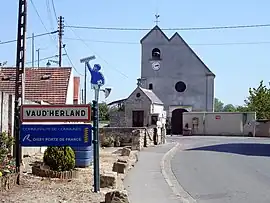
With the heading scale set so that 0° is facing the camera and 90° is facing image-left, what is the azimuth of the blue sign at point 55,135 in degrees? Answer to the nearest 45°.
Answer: approximately 0°

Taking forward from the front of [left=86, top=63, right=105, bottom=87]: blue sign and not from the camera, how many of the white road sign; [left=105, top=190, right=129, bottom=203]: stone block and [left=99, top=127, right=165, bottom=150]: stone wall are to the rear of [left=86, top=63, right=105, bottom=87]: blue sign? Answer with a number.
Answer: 1

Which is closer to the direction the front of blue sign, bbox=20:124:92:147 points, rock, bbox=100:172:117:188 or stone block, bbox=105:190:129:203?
the stone block

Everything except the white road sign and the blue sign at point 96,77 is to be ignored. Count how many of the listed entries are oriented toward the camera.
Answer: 2

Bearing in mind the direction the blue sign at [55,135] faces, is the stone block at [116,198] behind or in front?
in front

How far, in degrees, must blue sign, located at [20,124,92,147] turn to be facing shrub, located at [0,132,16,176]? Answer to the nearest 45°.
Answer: approximately 90° to its right
